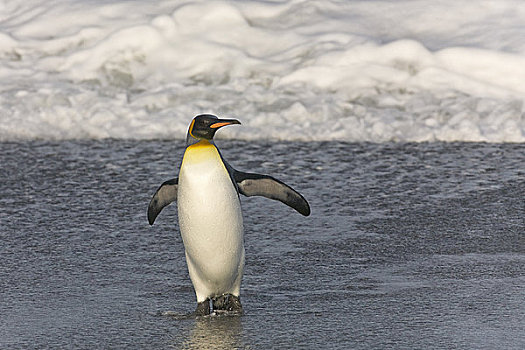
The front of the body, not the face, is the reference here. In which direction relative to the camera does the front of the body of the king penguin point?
toward the camera
